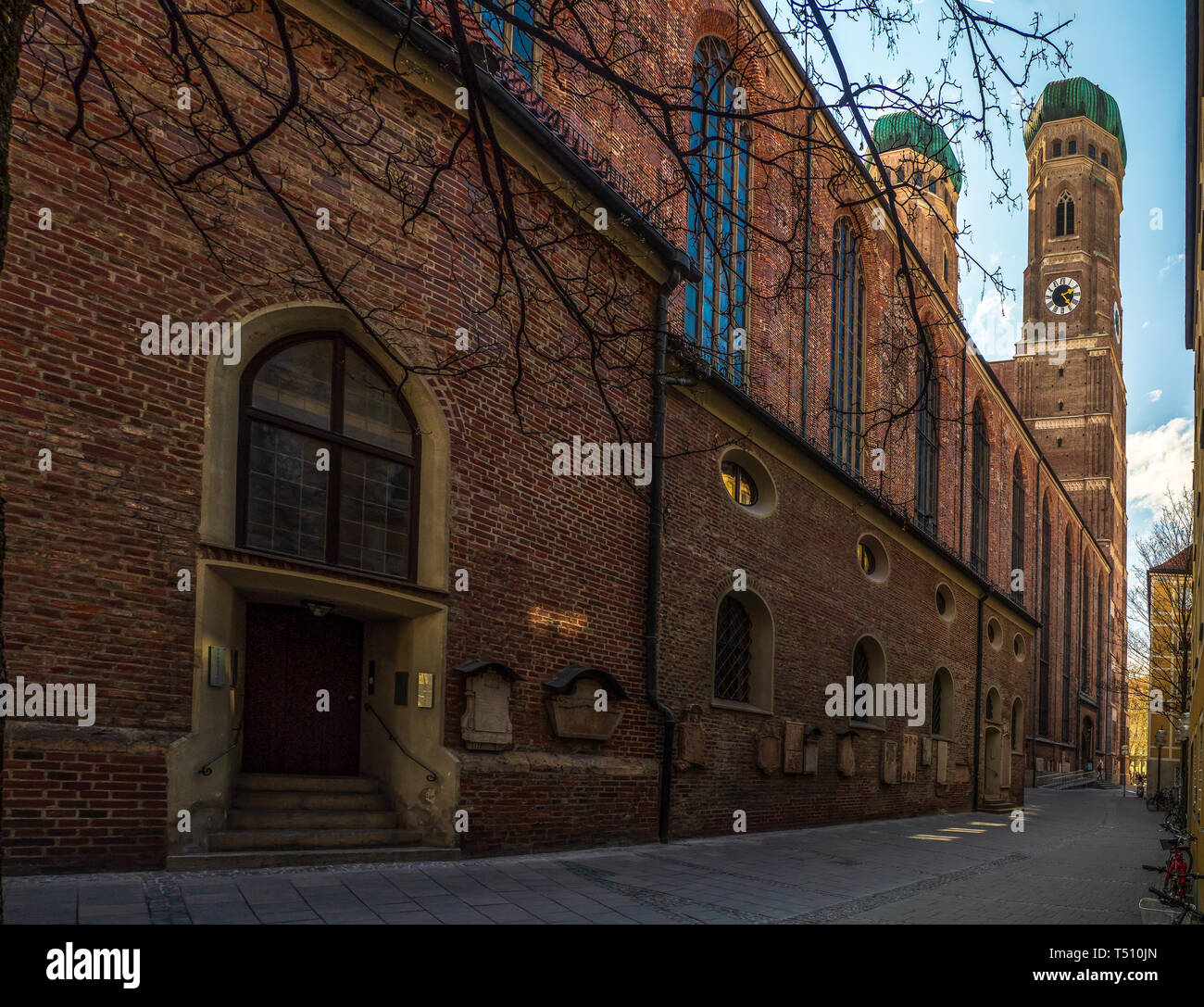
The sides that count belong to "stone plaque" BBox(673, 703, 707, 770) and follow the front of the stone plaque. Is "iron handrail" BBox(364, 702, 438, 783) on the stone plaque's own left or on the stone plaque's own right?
on the stone plaque's own right

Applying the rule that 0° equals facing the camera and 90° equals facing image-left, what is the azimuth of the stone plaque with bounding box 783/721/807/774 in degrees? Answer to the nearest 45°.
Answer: approximately 315°

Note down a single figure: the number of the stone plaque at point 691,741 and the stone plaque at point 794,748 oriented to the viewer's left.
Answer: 0
